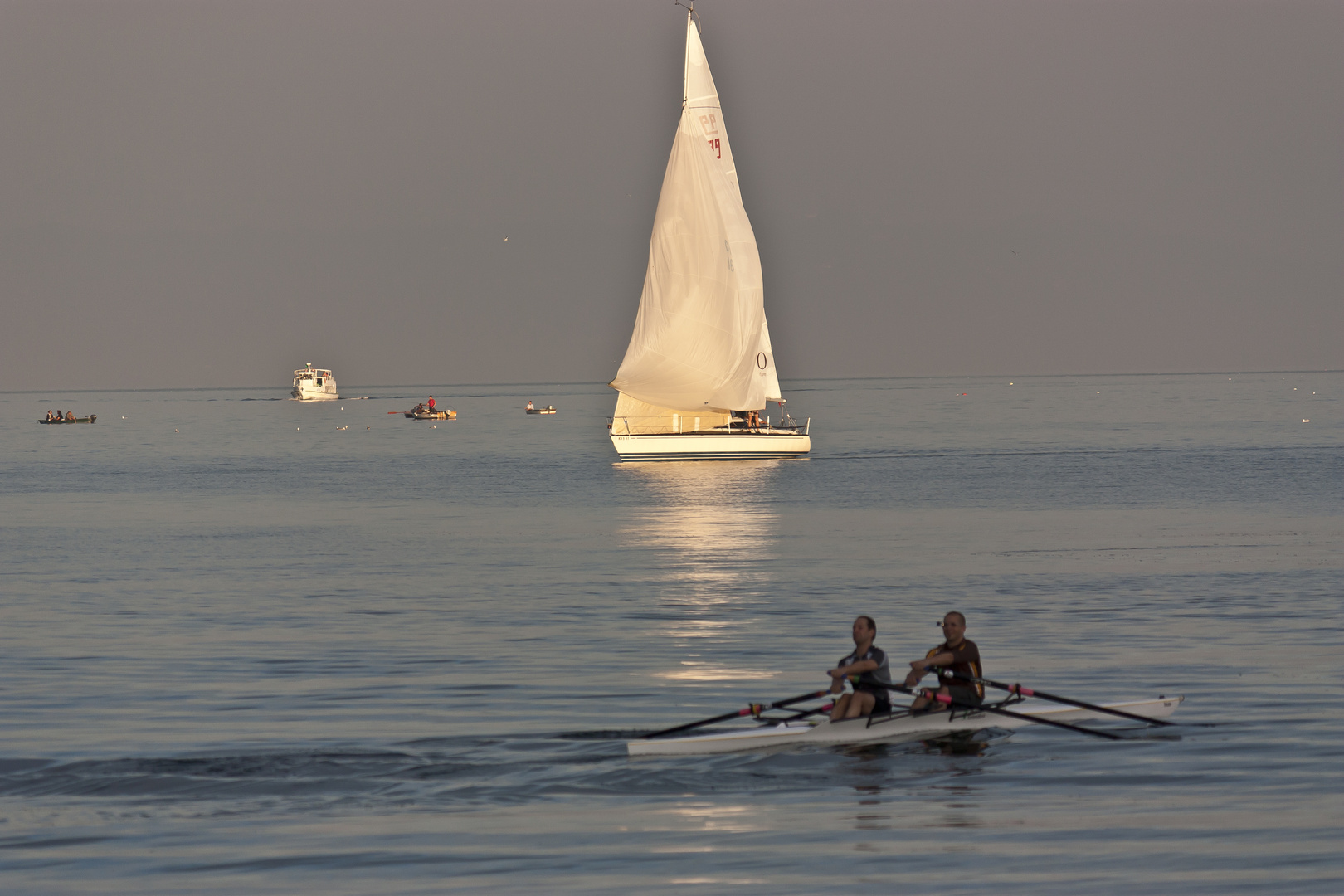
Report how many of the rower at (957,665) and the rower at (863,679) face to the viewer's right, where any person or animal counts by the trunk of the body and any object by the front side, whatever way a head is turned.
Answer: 0

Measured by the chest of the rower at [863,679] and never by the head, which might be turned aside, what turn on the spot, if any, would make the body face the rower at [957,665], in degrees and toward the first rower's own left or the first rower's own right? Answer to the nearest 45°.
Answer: approximately 180°

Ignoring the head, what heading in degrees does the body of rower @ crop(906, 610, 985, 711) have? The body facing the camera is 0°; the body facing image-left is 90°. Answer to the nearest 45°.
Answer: approximately 45°

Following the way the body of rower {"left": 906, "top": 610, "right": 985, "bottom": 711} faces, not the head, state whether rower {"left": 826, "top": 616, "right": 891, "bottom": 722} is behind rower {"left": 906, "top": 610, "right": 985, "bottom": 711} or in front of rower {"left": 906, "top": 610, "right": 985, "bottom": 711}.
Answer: in front
